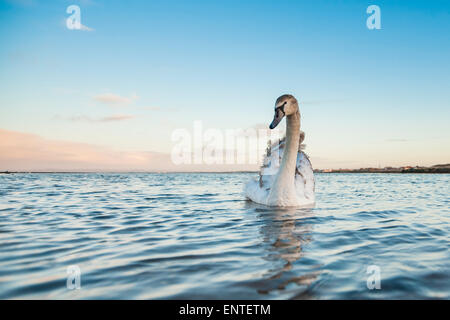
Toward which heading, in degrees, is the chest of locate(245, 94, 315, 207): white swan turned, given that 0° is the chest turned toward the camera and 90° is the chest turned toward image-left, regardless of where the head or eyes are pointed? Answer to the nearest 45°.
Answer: approximately 0°
